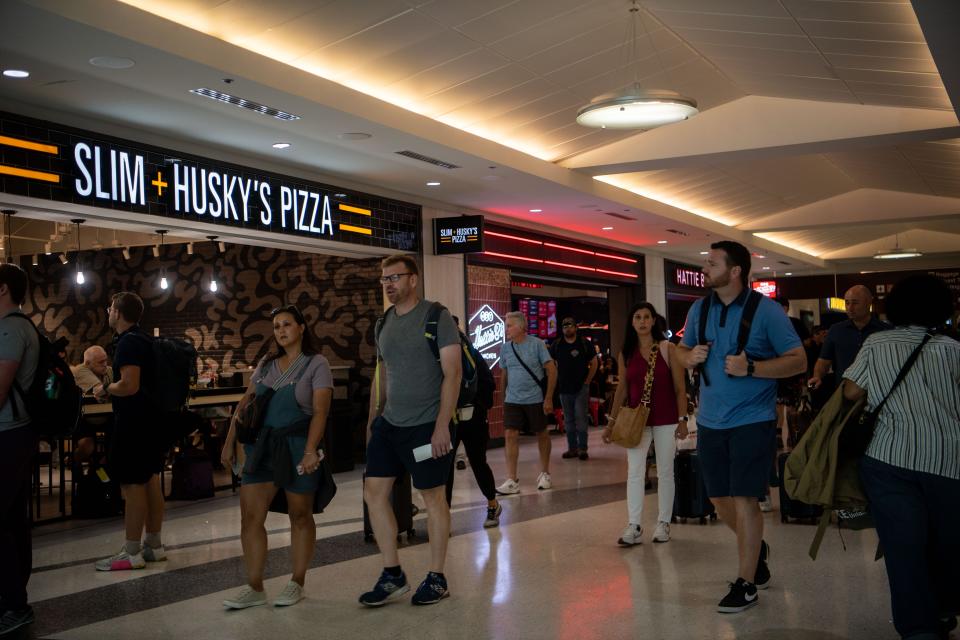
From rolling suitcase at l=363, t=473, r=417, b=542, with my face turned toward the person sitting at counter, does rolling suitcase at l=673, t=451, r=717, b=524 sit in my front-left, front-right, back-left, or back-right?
back-right

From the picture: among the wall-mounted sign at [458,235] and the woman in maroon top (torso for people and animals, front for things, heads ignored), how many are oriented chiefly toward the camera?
2

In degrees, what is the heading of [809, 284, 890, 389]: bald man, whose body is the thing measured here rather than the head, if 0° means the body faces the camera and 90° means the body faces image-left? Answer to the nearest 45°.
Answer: approximately 45°

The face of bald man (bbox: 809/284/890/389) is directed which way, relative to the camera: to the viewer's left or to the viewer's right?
to the viewer's left

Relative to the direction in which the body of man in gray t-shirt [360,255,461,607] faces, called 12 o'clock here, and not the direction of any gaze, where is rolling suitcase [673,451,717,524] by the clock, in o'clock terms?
The rolling suitcase is roughly at 6 o'clock from the man in gray t-shirt.

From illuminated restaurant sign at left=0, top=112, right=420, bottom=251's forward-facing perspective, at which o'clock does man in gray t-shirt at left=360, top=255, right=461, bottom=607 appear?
The man in gray t-shirt is roughly at 1 o'clock from the illuminated restaurant sign.

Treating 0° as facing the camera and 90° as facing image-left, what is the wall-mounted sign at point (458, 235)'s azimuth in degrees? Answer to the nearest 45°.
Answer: approximately 0°

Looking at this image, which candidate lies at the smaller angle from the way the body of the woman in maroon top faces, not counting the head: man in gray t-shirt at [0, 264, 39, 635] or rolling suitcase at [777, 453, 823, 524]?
the man in gray t-shirt
